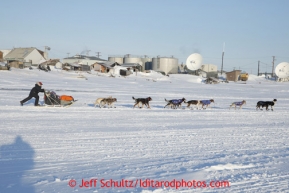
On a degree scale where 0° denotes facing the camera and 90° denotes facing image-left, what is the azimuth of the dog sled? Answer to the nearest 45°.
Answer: approximately 270°
